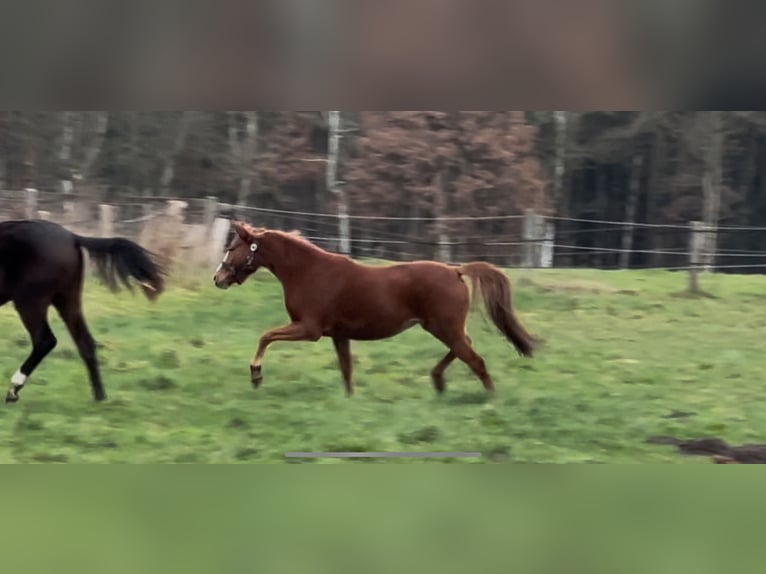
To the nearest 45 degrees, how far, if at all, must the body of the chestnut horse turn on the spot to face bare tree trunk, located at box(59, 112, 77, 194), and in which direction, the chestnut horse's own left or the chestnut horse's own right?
0° — it already faces it

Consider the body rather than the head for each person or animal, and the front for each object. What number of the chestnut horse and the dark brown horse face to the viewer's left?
2

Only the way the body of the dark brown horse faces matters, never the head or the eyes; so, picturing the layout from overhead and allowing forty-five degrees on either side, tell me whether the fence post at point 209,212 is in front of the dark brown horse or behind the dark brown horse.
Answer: behind

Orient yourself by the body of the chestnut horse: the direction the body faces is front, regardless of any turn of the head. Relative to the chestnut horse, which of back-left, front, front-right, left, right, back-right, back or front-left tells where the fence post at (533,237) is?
right

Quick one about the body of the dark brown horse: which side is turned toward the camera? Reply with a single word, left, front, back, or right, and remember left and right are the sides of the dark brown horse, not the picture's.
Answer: left

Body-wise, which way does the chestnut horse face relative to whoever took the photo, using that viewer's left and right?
facing to the left of the viewer

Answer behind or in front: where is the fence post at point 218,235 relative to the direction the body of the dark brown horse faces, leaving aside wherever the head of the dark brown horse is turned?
behind
